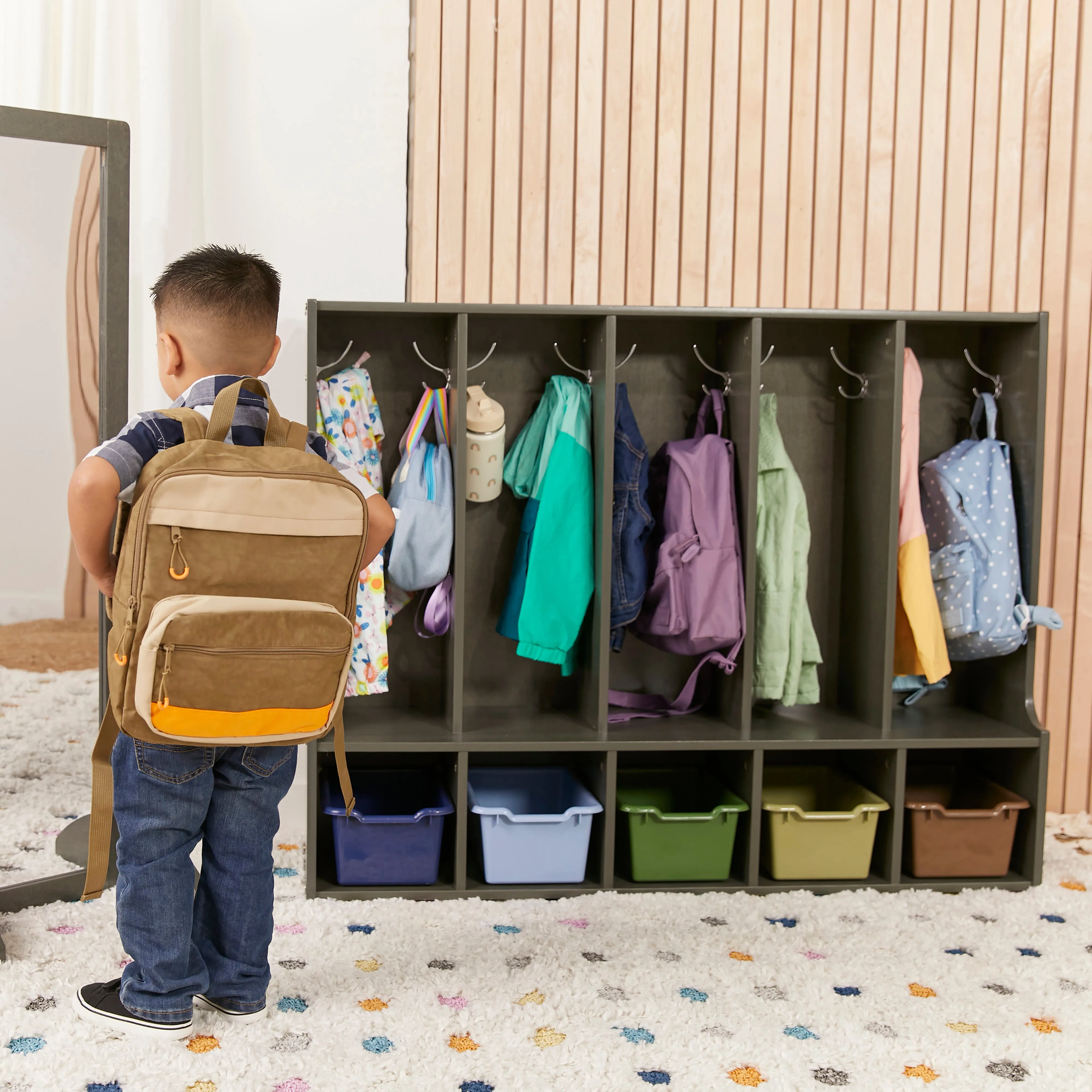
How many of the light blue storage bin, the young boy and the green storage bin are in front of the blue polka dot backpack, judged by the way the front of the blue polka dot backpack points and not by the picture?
3

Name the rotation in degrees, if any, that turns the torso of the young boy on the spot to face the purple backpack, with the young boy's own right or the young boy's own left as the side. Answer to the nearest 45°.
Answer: approximately 90° to the young boy's own right

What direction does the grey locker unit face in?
toward the camera

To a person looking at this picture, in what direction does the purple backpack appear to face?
facing the viewer and to the left of the viewer

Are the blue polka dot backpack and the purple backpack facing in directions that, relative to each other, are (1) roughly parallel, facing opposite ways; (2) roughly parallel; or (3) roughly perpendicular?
roughly parallel

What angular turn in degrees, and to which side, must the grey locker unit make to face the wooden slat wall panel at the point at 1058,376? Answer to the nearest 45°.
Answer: approximately 135° to its left

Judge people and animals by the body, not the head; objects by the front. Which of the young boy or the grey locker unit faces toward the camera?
the grey locker unit

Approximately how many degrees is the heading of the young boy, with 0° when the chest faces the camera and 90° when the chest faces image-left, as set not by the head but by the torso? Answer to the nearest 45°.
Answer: approximately 135°

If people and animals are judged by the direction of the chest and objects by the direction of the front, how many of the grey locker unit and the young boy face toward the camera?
1
